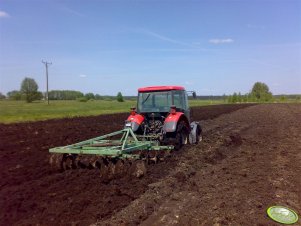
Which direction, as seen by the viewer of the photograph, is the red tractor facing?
facing away from the viewer and to the right of the viewer

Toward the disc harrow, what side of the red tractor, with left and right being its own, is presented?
back
